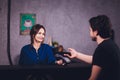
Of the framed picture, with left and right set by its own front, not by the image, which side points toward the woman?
front

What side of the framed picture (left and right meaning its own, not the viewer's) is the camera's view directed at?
front

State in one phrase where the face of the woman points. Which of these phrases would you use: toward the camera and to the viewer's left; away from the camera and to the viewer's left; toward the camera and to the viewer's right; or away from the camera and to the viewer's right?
toward the camera and to the viewer's right
